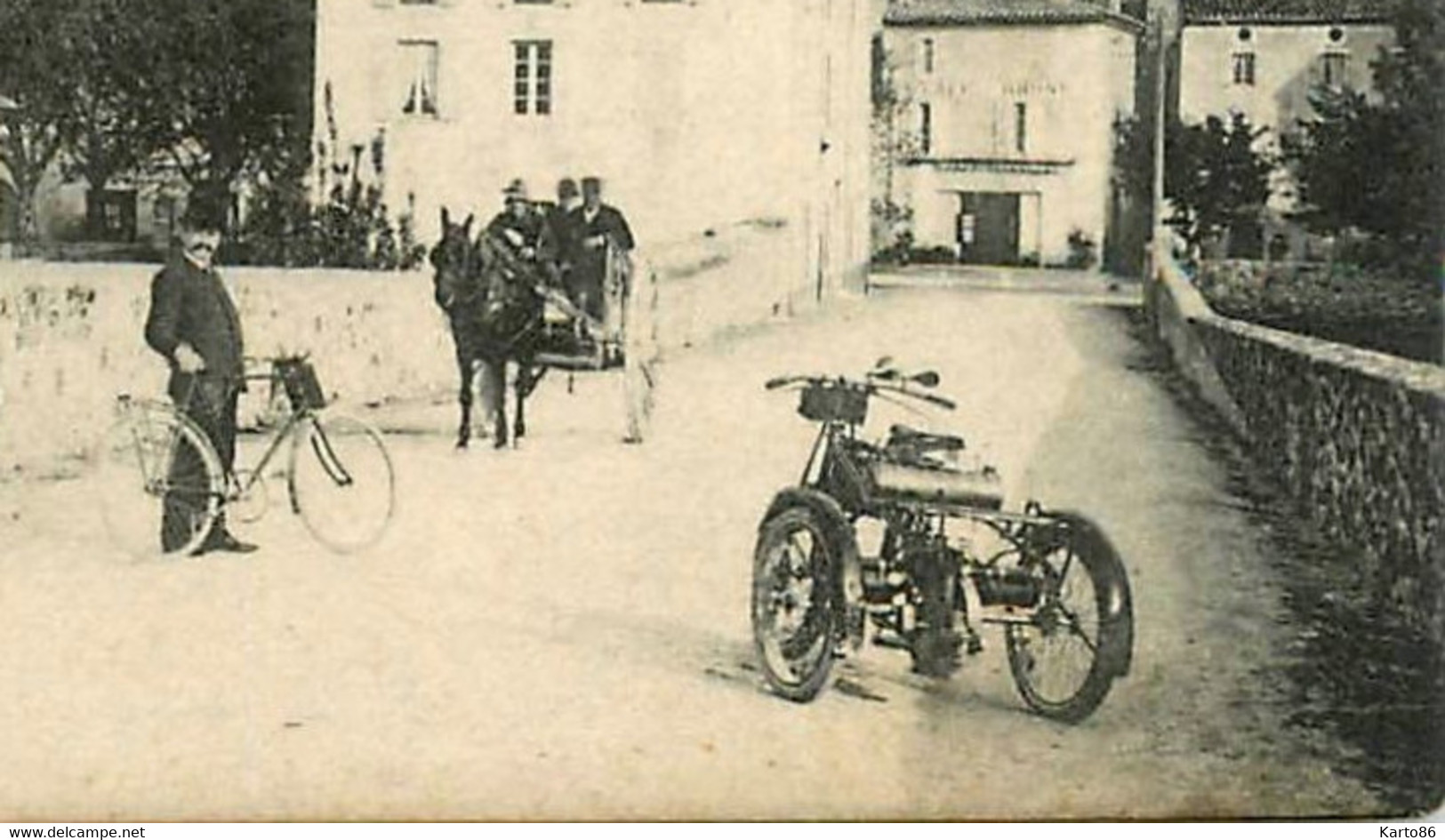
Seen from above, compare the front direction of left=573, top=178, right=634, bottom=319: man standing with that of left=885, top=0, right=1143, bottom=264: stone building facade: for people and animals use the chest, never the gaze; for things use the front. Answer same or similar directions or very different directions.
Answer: same or similar directions

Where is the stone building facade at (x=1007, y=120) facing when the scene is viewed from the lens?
facing the viewer

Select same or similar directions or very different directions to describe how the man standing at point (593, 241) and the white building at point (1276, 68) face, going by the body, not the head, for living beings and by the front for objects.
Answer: same or similar directions

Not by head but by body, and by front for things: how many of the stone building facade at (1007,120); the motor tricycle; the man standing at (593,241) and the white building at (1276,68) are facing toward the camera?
3

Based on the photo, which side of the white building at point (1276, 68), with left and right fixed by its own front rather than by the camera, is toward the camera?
front

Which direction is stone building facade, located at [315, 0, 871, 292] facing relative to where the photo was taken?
toward the camera

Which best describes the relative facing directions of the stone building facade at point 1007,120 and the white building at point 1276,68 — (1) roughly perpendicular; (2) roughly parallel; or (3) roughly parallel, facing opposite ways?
roughly parallel

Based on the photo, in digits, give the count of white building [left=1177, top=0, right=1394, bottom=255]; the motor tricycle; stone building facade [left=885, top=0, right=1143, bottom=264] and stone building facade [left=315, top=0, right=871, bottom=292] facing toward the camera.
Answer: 3

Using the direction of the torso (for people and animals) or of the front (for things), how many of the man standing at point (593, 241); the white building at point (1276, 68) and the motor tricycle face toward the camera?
2

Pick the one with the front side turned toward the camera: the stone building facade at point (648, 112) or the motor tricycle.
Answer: the stone building facade

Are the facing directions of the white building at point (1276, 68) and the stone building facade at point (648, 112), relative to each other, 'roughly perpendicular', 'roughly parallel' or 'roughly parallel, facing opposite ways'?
roughly parallel

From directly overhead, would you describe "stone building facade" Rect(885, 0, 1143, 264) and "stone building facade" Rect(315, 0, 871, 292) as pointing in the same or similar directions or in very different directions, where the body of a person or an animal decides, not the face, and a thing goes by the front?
same or similar directions

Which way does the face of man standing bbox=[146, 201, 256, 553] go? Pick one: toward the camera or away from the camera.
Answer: toward the camera
